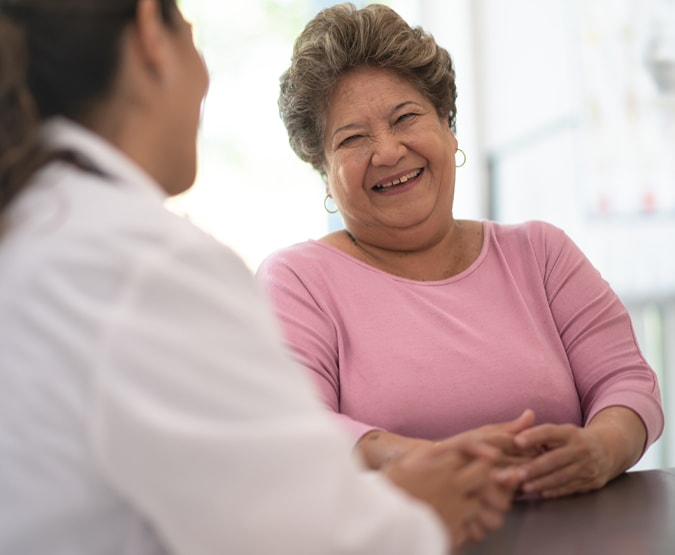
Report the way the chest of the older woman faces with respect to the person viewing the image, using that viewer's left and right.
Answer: facing the viewer

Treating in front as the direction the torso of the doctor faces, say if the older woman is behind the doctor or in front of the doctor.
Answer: in front

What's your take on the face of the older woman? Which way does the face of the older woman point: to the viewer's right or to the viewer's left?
to the viewer's left

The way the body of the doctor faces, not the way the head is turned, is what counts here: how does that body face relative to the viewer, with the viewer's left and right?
facing away from the viewer and to the right of the viewer

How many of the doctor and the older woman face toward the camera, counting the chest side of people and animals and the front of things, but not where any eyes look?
1

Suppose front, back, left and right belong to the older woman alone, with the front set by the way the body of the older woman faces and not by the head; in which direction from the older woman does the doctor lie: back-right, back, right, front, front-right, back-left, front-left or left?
front

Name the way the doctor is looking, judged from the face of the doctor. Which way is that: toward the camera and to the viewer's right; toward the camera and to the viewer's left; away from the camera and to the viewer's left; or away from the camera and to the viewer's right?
away from the camera and to the viewer's right

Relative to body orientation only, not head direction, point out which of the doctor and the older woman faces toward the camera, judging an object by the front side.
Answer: the older woman
